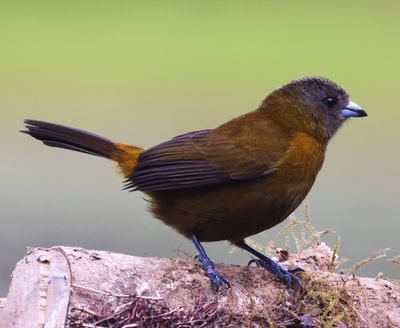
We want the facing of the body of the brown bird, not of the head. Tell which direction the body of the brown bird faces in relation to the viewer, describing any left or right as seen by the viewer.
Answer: facing to the right of the viewer
